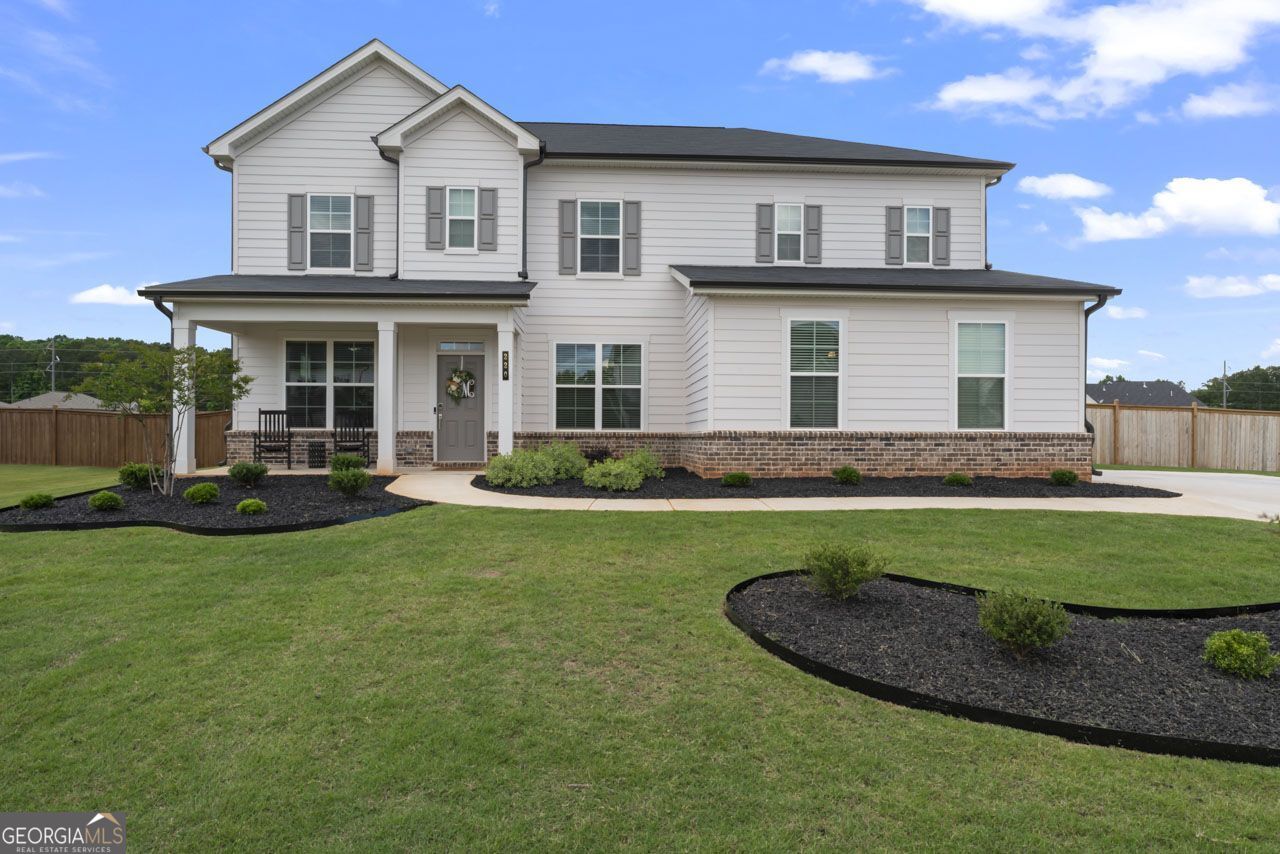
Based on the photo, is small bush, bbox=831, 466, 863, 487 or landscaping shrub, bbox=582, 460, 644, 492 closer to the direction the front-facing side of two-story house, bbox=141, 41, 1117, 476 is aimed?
the landscaping shrub

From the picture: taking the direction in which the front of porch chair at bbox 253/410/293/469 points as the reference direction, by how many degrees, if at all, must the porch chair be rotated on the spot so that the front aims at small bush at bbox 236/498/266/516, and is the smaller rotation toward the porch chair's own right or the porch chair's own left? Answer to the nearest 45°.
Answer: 0° — it already faces it

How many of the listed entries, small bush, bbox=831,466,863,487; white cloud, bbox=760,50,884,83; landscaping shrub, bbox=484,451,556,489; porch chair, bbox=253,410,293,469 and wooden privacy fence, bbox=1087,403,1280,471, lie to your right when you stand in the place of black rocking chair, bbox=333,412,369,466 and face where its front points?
1

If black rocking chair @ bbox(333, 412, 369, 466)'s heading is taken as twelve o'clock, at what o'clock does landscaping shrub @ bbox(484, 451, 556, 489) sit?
The landscaping shrub is roughly at 11 o'clock from the black rocking chair.

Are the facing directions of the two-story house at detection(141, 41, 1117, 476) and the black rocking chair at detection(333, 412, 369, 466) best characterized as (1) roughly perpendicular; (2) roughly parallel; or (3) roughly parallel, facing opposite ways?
roughly parallel

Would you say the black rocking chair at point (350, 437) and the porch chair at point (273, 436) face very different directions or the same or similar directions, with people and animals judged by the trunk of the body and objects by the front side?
same or similar directions

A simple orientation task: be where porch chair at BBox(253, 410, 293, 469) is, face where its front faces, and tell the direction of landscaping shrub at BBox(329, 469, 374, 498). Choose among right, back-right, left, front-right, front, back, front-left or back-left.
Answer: front

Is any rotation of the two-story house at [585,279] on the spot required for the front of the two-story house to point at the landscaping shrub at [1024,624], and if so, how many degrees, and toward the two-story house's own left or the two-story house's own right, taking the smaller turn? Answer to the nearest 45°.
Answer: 0° — it already faces it

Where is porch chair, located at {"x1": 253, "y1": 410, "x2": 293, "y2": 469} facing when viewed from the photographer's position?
facing the viewer

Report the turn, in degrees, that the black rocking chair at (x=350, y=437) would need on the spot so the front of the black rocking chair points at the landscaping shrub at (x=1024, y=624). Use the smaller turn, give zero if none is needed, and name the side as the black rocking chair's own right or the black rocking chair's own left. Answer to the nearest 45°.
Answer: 0° — it already faces it

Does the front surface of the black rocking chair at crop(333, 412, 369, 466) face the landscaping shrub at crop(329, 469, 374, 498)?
yes

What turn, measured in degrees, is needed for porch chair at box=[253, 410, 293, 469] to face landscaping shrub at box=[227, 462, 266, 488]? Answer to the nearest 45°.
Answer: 0° — it already faces it

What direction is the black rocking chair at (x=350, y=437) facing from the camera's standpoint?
toward the camera

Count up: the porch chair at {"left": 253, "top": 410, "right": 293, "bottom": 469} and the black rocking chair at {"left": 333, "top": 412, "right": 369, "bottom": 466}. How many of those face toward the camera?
2

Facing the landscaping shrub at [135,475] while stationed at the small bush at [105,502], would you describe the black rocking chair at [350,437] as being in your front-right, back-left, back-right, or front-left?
front-right

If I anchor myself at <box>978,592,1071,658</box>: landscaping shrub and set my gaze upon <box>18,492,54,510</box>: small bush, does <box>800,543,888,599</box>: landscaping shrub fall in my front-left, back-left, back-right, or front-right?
front-right

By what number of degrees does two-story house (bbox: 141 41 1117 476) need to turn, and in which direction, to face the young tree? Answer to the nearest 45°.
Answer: approximately 45° to its right
